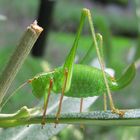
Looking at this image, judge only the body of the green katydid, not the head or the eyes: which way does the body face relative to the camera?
to the viewer's left
